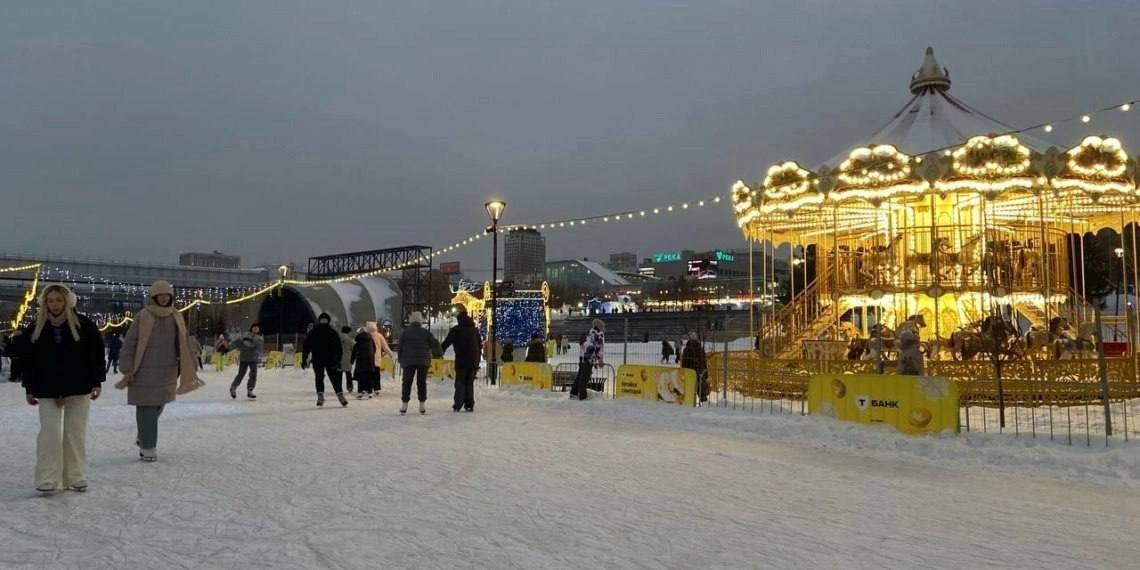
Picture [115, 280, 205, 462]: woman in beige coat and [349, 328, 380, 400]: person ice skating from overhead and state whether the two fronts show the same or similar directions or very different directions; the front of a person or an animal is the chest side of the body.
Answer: very different directions

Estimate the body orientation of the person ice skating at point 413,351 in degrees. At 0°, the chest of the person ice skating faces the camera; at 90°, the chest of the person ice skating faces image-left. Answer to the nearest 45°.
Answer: approximately 180°

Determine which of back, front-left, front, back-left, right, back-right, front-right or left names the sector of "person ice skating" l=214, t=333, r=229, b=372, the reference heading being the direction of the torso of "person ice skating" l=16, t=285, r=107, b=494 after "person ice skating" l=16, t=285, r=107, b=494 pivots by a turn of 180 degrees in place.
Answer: front

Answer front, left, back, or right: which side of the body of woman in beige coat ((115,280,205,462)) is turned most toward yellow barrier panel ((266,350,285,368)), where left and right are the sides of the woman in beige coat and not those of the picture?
back

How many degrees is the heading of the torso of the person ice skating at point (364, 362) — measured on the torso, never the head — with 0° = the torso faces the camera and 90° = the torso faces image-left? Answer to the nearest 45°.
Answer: approximately 180°

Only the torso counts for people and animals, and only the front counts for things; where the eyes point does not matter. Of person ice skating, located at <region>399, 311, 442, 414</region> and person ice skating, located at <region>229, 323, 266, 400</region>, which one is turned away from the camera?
person ice skating, located at <region>399, 311, 442, 414</region>

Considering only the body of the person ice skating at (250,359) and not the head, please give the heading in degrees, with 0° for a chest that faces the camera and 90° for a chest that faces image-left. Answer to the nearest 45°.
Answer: approximately 315°

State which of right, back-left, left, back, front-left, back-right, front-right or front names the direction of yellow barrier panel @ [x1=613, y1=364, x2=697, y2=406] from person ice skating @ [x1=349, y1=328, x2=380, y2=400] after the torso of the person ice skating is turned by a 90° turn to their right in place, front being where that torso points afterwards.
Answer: front-right
